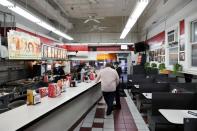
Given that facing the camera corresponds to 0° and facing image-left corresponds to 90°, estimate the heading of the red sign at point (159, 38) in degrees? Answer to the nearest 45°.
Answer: approximately 45°

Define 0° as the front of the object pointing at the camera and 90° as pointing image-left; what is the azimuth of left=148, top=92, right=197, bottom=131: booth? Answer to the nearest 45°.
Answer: approximately 0°

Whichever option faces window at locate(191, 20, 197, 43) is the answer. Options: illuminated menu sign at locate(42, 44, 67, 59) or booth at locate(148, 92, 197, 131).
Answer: the illuminated menu sign

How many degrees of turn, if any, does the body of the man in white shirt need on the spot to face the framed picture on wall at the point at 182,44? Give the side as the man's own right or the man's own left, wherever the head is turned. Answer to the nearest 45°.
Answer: approximately 90° to the man's own right

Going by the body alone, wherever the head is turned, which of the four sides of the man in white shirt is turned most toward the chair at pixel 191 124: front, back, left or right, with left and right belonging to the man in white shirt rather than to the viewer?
back

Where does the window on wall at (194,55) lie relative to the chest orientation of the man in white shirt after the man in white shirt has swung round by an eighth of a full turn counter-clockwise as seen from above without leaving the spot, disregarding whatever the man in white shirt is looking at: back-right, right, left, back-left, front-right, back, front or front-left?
back-right

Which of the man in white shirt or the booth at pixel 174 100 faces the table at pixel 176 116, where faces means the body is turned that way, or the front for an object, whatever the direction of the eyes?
the booth

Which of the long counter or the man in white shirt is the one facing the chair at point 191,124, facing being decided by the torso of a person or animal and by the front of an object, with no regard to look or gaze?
the long counter

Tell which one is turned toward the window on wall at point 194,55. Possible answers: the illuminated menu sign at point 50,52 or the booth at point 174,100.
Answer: the illuminated menu sign

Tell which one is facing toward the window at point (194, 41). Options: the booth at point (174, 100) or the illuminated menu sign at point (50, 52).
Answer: the illuminated menu sign

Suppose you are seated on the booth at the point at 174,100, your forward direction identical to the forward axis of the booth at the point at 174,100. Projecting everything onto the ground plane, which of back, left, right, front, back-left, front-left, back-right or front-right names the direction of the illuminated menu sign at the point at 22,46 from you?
right

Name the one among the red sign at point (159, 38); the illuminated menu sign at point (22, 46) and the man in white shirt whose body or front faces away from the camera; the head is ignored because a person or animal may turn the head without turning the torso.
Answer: the man in white shirt

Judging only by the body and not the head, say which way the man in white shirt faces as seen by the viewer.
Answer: away from the camera

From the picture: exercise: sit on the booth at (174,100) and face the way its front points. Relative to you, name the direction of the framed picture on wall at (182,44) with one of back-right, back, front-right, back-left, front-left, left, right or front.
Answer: back

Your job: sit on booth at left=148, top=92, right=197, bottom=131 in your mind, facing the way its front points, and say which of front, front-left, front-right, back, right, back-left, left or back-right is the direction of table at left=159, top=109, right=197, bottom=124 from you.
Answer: front

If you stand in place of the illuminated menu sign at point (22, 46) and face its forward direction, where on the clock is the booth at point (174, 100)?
The booth is roughly at 12 o'clock from the illuminated menu sign.

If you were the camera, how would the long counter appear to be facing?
facing the viewer and to the right of the viewer
